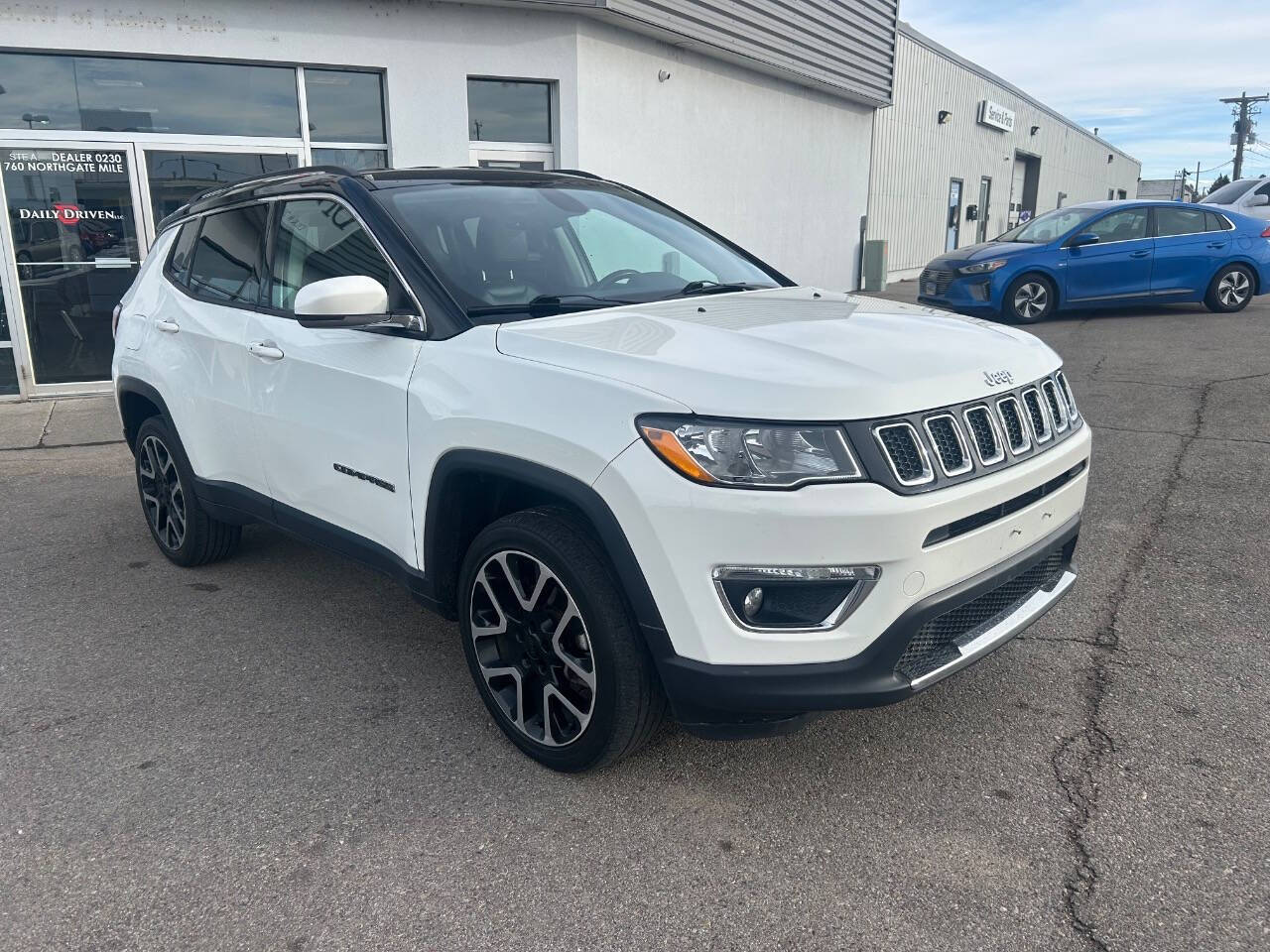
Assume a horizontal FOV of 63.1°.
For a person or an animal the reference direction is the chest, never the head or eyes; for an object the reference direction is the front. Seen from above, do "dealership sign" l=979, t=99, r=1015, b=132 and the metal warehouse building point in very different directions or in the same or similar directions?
same or similar directions

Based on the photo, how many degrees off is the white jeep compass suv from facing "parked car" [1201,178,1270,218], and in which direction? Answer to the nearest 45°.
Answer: approximately 90° to its left

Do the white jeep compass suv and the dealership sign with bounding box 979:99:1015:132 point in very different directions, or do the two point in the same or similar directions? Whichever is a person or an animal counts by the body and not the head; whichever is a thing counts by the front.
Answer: same or similar directions

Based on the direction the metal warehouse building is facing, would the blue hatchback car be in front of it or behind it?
in front

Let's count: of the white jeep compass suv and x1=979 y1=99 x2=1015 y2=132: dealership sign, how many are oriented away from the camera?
0

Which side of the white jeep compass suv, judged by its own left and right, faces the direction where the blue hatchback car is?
left

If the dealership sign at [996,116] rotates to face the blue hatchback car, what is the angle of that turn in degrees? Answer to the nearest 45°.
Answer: approximately 45° to its right

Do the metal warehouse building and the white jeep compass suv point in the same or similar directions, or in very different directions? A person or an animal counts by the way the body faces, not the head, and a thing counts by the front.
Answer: same or similar directions

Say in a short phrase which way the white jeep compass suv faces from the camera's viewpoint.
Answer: facing the viewer and to the right of the viewer

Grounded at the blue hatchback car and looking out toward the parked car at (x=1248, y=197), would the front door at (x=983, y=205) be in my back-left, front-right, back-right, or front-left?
front-left
